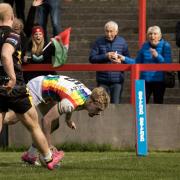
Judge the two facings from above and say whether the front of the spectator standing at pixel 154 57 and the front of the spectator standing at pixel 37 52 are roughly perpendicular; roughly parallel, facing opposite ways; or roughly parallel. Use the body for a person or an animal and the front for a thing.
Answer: roughly parallel

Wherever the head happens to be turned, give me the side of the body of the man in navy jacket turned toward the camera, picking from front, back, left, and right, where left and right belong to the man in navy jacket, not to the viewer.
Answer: front

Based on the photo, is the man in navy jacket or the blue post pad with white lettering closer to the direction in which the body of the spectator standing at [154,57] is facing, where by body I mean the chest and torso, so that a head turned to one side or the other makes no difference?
the blue post pad with white lettering

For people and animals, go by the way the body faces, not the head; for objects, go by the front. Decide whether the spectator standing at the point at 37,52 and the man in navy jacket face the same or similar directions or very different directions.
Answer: same or similar directions

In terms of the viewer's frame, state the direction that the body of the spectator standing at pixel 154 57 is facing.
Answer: toward the camera

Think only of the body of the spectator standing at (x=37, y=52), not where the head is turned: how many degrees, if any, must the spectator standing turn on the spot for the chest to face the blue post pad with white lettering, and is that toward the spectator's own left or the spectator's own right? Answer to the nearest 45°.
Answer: approximately 45° to the spectator's own left

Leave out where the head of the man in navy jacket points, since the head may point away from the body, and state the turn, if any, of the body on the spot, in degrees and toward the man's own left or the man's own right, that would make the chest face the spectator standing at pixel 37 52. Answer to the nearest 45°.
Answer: approximately 90° to the man's own right

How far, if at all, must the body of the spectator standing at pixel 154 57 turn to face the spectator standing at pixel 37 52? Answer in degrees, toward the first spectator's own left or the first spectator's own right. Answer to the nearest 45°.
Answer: approximately 90° to the first spectator's own right

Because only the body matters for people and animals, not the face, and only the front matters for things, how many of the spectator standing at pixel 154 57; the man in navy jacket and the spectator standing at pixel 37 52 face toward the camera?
3

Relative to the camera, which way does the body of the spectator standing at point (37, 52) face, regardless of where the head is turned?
toward the camera

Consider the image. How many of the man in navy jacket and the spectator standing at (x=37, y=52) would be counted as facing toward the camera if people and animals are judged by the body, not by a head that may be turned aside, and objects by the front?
2

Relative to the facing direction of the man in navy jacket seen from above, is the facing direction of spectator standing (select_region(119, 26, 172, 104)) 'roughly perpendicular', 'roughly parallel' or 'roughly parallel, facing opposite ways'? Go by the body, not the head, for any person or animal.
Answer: roughly parallel

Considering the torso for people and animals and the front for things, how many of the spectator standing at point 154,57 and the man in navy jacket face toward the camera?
2

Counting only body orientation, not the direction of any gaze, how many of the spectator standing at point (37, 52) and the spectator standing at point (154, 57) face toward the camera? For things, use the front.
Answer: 2
